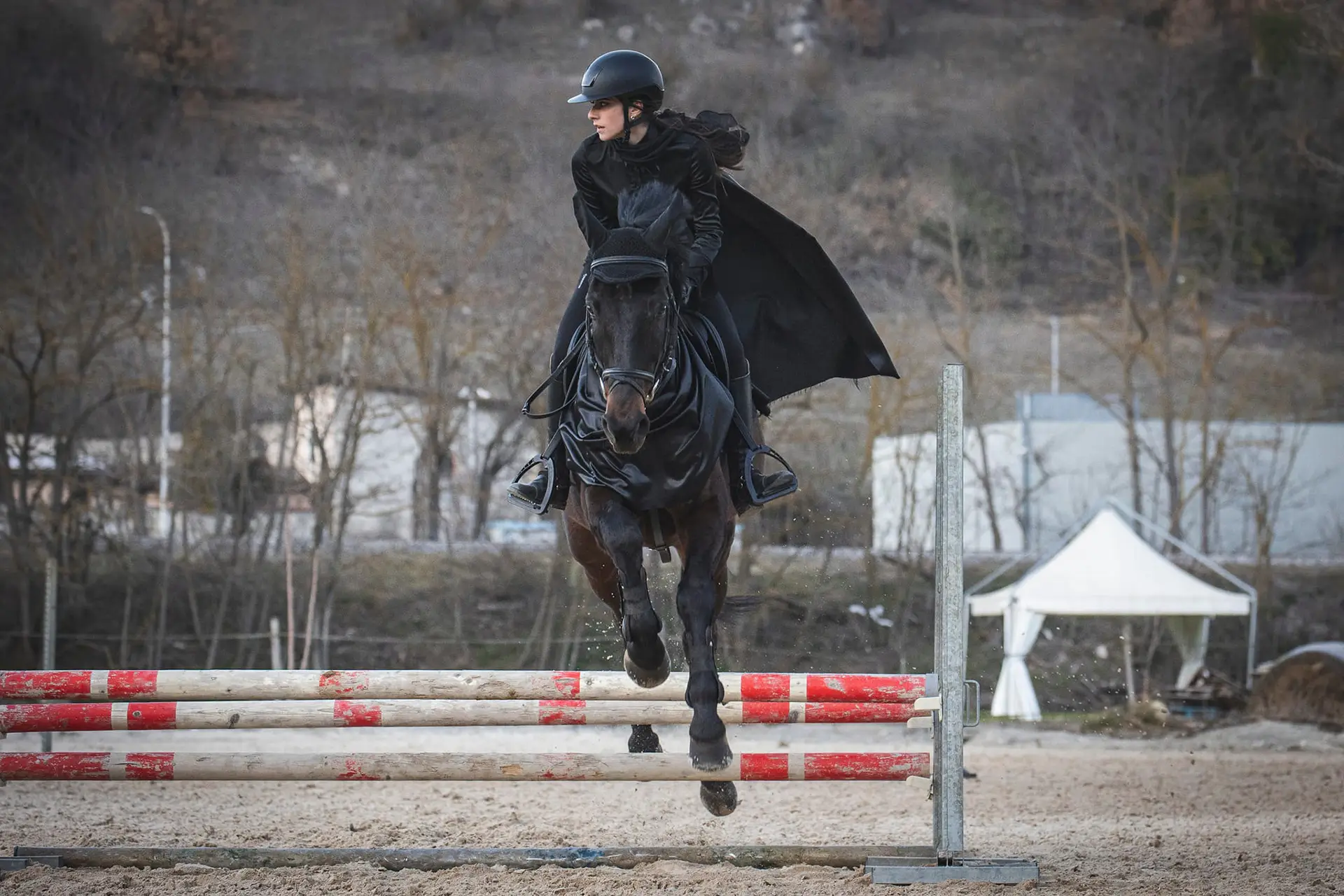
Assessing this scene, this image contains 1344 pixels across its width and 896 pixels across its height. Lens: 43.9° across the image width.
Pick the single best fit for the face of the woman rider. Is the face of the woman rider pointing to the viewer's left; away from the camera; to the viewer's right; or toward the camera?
to the viewer's left

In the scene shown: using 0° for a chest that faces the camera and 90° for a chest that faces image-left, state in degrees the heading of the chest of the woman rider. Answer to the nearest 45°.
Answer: approximately 0°

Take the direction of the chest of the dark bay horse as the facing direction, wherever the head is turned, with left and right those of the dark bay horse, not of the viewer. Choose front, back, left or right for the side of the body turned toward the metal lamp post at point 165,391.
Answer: back

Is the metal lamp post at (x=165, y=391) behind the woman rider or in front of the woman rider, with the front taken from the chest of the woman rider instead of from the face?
behind

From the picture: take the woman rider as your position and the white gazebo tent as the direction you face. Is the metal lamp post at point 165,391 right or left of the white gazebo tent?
left

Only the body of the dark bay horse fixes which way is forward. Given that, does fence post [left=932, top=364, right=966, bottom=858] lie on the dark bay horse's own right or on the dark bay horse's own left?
on the dark bay horse's own left

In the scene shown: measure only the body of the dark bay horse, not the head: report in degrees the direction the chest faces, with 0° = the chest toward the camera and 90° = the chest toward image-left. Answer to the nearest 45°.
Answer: approximately 0°
